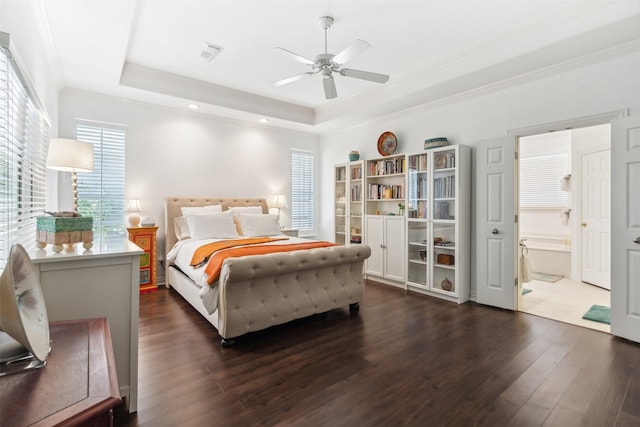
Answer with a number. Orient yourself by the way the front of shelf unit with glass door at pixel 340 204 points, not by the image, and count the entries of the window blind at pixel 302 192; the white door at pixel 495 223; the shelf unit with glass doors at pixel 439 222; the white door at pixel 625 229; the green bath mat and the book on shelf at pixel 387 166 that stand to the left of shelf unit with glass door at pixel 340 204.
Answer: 5

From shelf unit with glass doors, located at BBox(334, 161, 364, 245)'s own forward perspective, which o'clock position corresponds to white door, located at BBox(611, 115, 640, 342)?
The white door is roughly at 9 o'clock from the shelf unit with glass doors.

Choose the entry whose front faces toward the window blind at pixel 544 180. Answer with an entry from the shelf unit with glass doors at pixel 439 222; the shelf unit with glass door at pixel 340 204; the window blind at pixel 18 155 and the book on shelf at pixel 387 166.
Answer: the window blind at pixel 18 155

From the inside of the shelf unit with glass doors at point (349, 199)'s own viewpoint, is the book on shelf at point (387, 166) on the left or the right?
on its left

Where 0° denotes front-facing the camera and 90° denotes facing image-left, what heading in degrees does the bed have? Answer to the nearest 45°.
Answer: approximately 315°

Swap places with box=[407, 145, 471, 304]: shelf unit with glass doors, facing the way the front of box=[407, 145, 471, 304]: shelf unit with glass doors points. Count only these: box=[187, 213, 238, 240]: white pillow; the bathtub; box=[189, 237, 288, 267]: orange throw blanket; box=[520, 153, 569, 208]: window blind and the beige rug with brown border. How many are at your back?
3

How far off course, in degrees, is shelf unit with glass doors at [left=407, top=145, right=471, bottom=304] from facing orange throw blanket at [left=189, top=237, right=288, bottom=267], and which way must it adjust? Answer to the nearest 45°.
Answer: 0° — it already faces it

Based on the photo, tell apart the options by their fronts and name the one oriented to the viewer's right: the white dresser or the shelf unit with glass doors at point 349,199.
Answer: the white dresser

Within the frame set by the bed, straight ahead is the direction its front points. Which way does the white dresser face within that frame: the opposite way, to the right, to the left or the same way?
to the left

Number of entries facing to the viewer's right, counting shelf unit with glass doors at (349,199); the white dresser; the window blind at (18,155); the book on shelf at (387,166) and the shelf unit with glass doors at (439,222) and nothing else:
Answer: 2

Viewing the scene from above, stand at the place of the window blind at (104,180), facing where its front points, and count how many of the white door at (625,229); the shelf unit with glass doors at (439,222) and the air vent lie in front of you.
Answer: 3

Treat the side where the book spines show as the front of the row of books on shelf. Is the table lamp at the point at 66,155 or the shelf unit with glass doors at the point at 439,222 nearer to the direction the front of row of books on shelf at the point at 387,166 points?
the table lamp

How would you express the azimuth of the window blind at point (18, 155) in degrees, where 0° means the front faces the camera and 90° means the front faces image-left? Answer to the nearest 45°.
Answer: approximately 270°
